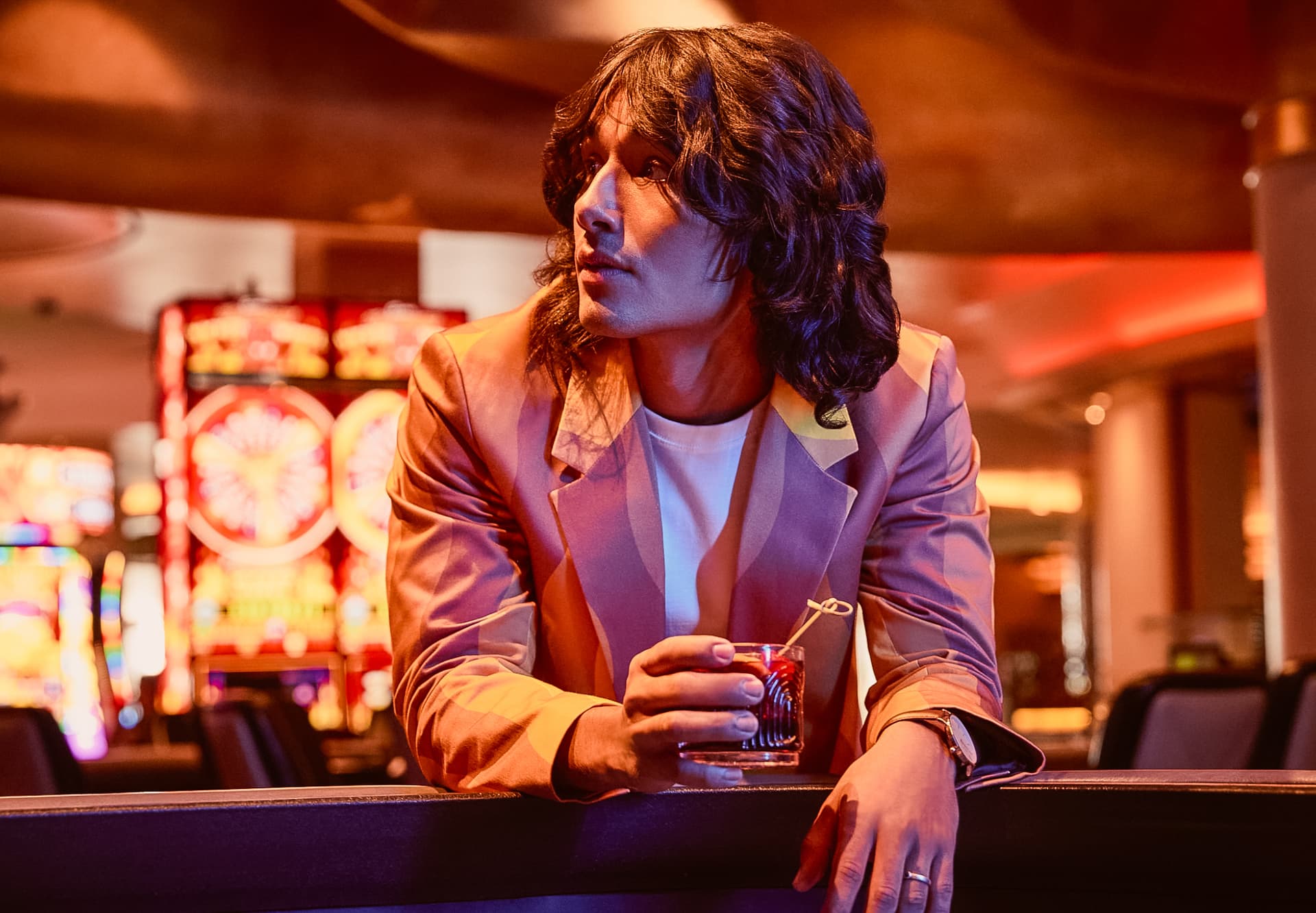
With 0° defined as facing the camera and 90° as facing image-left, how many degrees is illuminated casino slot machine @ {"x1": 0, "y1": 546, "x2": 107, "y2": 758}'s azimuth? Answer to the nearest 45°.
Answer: approximately 0°

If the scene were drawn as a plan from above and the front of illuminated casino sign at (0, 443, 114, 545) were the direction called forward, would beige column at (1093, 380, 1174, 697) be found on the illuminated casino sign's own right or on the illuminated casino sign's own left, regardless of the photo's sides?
on the illuminated casino sign's own left

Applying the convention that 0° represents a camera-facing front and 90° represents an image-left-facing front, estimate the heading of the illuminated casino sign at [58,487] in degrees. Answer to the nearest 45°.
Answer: approximately 0°

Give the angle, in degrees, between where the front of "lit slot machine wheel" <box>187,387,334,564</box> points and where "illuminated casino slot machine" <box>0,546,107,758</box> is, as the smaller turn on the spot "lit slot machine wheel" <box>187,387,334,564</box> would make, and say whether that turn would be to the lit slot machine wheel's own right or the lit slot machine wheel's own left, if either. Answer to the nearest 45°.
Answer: approximately 135° to the lit slot machine wheel's own right

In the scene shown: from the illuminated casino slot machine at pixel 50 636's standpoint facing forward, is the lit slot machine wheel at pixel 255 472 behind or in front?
in front

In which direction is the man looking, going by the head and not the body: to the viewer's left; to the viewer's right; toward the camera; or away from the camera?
to the viewer's left

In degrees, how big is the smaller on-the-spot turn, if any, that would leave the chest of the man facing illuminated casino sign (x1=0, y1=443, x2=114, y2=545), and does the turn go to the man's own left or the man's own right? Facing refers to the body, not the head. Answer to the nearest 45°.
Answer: approximately 135° to the man's own right
